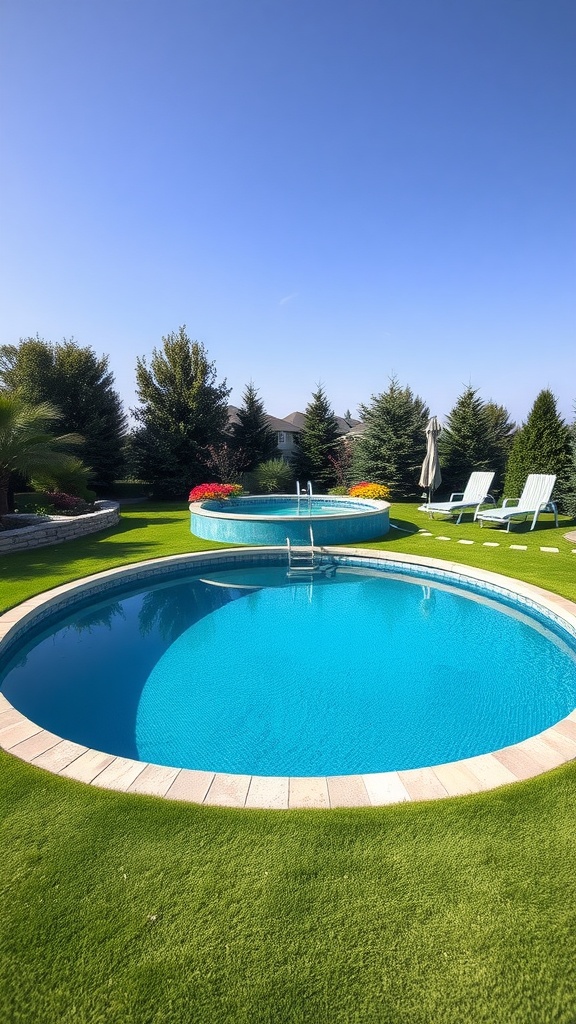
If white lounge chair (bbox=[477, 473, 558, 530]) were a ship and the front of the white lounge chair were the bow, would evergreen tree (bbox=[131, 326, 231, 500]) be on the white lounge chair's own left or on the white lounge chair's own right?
on the white lounge chair's own right

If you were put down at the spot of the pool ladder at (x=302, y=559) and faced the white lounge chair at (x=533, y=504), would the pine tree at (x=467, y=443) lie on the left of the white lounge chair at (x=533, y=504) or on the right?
left

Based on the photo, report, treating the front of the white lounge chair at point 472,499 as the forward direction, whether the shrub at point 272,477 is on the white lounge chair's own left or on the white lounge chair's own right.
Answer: on the white lounge chair's own right

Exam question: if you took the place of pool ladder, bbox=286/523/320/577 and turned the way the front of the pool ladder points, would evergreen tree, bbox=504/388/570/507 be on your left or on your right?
on your left

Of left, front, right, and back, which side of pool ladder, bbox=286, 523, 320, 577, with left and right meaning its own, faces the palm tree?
right

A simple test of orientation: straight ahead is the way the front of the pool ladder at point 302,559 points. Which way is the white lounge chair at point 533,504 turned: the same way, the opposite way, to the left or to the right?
to the right

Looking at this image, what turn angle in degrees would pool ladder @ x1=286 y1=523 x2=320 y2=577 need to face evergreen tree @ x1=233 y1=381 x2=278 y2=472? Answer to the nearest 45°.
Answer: approximately 180°

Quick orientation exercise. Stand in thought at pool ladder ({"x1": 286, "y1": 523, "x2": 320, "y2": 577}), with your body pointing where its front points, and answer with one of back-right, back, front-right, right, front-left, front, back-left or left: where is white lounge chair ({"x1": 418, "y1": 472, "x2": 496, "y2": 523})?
back-left

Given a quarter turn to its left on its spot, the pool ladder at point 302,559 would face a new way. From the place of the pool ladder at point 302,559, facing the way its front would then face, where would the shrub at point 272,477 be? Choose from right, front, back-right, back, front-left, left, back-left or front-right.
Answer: left

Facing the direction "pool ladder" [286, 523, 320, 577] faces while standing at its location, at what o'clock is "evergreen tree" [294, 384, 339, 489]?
The evergreen tree is roughly at 6 o'clock from the pool ladder.

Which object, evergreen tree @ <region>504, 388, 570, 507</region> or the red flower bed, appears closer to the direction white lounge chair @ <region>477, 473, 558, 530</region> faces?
the red flower bed

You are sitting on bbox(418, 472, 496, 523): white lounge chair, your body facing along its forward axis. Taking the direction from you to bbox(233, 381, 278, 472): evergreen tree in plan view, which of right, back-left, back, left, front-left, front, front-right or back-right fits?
right

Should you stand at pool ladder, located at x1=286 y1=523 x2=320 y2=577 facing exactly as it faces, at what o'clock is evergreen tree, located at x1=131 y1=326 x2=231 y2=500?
The evergreen tree is roughly at 5 o'clock from the pool ladder.

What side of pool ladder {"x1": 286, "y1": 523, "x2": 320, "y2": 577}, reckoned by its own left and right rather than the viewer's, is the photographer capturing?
front

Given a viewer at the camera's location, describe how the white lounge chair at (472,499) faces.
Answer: facing the viewer and to the left of the viewer

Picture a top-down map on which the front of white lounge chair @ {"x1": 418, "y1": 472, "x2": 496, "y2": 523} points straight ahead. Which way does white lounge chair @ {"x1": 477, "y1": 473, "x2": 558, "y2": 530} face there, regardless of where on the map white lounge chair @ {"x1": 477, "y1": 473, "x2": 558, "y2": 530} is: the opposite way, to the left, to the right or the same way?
the same way

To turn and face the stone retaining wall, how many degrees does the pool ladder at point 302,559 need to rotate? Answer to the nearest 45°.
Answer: approximately 90° to its right

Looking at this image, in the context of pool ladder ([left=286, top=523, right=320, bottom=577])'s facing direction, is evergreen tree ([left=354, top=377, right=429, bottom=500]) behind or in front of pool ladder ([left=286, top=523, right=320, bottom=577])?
behind
